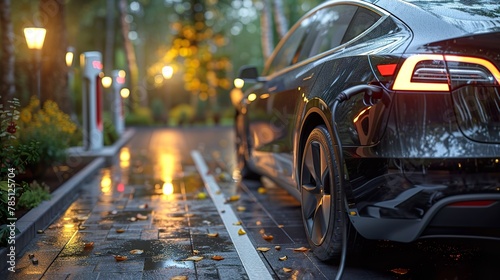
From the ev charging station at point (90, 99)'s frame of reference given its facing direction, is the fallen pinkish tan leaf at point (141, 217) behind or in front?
in front

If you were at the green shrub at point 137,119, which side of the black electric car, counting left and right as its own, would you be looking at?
front

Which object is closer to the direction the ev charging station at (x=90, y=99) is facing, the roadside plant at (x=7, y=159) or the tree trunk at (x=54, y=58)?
the roadside plant

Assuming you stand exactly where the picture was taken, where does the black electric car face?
facing away from the viewer and to the left of the viewer

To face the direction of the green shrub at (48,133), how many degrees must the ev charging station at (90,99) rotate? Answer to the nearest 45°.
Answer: approximately 45° to its right

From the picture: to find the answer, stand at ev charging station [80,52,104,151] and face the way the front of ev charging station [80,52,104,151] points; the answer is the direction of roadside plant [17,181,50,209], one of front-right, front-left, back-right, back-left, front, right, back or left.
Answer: front-right

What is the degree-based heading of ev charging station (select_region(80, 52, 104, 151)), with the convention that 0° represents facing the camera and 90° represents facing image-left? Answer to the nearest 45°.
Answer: approximately 315°

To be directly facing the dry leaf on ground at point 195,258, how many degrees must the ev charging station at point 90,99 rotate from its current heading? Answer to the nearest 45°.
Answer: approximately 45° to its right

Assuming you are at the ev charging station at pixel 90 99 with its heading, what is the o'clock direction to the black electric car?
The black electric car is roughly at 1 o'clock from the ev charging station.

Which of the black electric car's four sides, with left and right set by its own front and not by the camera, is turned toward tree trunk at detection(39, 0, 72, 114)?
front

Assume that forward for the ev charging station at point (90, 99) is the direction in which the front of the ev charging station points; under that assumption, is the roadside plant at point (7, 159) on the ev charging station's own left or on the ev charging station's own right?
on the ev charging station's own right
